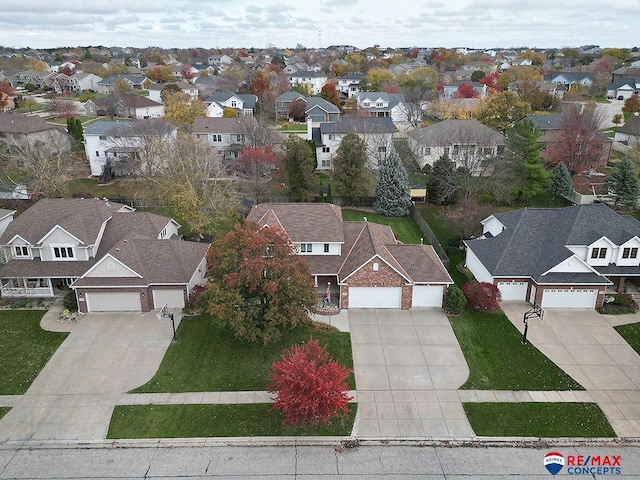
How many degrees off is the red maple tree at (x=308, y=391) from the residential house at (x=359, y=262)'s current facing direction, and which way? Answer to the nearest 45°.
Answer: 0° — it already faces it

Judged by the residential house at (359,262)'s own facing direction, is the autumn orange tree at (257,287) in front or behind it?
in front

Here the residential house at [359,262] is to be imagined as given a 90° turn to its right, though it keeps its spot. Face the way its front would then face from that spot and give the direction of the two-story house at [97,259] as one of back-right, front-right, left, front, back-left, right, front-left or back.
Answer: front

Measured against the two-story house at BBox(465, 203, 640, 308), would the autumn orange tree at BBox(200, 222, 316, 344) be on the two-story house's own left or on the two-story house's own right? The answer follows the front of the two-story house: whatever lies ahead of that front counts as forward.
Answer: on the two-story house's own right

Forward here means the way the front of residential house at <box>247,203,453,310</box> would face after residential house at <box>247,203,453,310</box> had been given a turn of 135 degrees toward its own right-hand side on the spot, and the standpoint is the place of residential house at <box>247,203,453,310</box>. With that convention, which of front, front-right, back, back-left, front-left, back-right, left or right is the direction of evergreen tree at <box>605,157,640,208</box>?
right

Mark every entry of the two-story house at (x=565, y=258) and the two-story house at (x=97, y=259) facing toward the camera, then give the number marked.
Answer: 2

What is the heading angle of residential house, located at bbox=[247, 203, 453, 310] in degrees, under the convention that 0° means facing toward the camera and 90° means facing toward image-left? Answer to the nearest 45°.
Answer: approximately 0°

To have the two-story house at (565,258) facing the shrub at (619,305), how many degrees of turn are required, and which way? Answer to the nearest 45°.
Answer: approximately 90° to its left

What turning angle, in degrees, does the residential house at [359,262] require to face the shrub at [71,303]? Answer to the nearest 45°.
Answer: approximately 90° to its right

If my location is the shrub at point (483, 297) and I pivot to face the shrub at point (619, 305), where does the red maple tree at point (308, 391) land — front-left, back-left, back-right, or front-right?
back-right

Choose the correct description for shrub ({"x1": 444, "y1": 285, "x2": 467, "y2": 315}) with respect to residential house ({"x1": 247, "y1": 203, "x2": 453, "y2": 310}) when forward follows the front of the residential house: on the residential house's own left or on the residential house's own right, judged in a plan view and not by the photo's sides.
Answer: on the residential house's own left

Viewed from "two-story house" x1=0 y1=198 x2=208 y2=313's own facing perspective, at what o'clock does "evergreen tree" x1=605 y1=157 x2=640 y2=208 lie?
The evergreen tree is roughly at 9 o'clock from the two-story house.

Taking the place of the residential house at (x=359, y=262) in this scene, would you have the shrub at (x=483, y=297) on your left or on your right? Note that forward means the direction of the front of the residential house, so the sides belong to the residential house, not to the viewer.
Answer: on your left

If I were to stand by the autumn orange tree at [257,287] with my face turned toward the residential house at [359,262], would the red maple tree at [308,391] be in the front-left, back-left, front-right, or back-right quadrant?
back-right

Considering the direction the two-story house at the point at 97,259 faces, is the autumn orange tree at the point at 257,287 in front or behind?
in front
